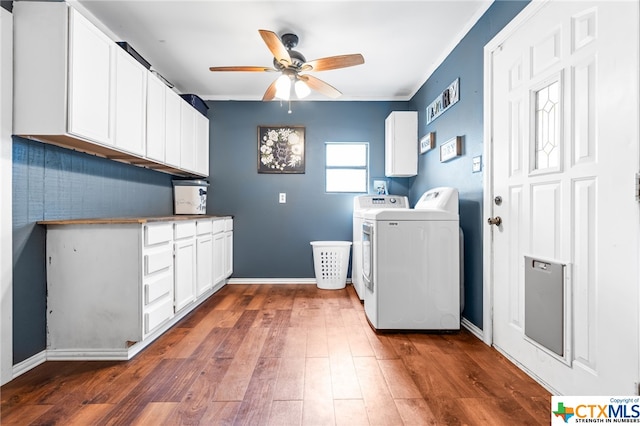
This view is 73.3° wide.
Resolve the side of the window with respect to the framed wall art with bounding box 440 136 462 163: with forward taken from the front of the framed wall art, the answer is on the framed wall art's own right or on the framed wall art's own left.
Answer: on the framed wall art's own right

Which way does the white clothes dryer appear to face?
to the viewer's left

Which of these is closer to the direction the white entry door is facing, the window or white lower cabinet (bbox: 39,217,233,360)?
the white lower cabinet

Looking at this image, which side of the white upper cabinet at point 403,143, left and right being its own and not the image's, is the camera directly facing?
left

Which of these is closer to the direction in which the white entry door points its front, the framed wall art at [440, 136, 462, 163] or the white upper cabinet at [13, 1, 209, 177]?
the white upper cabinet

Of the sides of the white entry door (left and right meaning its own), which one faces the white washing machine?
right

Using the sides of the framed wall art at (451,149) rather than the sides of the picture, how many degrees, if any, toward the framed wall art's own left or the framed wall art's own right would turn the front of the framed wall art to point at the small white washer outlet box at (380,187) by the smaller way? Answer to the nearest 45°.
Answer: approximately 90° to the framed wall art's own right

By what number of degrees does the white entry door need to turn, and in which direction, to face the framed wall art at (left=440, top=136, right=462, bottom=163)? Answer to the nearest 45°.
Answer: approximately 90° to its right

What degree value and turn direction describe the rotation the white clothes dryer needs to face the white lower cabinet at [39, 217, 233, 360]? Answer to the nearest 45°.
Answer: approximately 45° to its left

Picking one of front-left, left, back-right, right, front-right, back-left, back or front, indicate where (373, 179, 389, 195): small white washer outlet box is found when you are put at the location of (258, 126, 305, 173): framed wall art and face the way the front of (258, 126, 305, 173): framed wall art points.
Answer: left

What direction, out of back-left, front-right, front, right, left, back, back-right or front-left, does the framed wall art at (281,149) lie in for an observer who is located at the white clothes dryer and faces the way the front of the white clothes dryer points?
front-right
